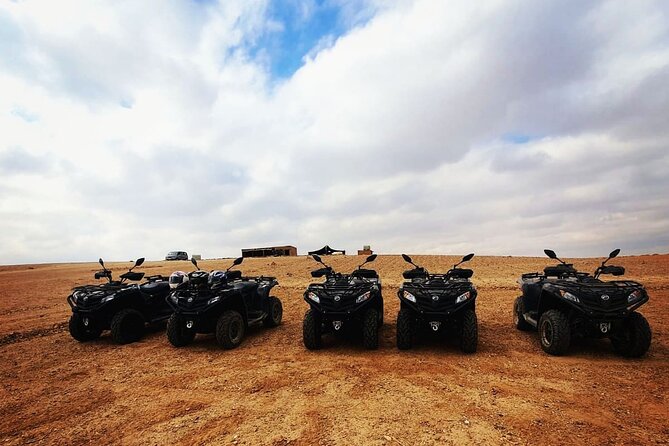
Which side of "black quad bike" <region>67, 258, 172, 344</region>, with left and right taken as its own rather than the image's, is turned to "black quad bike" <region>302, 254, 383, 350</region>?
left

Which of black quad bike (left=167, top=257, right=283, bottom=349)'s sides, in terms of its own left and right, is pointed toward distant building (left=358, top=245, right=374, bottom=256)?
back

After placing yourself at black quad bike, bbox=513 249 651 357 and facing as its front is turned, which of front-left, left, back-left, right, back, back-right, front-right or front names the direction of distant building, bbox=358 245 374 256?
back

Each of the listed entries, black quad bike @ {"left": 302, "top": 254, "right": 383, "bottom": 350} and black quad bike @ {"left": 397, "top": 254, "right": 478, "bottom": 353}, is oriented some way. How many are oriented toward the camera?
2

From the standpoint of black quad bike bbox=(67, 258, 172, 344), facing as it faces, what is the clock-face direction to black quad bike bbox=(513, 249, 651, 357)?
black quad bike bbox=(513, 249, 651, 357) is roughly at 9 o'clock from black quad bike bbox=(67, 258, 172, 344).

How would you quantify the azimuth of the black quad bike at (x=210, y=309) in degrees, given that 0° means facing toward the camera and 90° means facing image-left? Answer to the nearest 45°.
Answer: approximately 45°

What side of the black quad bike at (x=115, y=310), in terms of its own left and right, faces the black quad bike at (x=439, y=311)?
left

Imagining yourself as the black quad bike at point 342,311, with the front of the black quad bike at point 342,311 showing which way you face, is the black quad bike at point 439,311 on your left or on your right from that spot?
on your left

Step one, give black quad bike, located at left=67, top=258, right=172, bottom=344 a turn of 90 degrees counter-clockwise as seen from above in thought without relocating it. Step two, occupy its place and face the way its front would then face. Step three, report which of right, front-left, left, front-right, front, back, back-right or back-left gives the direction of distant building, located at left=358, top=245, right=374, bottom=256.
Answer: left

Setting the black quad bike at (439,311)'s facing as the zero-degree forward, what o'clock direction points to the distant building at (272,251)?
The distant building is roughly at 5 o'clock from the black quad bike.

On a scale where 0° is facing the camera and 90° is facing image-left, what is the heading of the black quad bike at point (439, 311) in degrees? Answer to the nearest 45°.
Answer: approximately 0°
